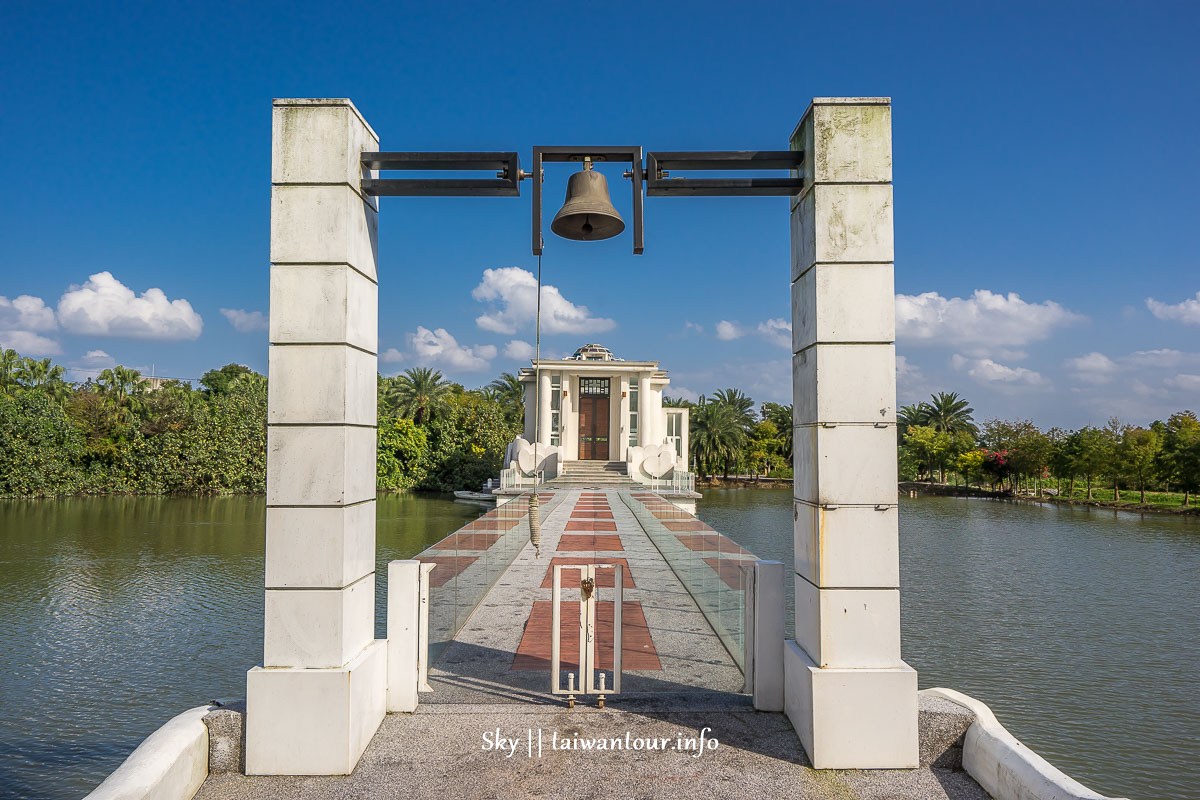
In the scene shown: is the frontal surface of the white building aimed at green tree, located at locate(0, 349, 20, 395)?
no

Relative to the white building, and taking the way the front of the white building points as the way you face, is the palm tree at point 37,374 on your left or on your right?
on your right

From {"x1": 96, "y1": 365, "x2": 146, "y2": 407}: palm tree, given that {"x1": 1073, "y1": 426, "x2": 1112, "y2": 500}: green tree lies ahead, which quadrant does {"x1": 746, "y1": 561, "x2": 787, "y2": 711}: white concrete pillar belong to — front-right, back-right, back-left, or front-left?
front-right

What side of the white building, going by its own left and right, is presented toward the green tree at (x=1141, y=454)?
left

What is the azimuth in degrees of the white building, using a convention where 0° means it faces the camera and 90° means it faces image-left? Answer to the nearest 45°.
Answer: approximately 0°

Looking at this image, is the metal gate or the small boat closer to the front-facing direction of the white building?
the metal gate

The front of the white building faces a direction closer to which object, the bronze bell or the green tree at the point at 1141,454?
the bronze bell
